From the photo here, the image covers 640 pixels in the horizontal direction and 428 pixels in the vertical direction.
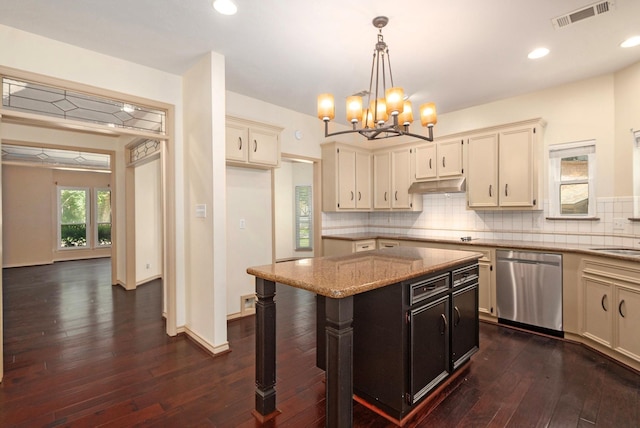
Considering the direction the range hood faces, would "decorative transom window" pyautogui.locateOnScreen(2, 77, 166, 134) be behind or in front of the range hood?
in front

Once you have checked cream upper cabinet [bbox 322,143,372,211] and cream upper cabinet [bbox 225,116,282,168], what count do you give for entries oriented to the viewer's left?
0

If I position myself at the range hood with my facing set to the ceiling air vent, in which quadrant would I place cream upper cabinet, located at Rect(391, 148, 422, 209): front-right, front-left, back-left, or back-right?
back-right

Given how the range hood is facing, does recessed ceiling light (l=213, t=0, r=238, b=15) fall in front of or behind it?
in front

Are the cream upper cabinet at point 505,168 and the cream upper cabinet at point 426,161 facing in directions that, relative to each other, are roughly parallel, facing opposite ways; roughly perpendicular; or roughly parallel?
roughly parallel

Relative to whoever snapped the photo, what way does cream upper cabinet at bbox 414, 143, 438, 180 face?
facing the viewer and to the left of the viewer

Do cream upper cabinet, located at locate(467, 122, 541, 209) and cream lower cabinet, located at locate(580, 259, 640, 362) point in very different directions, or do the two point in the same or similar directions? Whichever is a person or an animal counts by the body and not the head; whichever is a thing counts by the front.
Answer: same or similar directions

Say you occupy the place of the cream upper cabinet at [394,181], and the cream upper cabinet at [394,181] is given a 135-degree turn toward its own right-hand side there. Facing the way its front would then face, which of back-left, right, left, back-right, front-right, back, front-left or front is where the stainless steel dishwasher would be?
back-right

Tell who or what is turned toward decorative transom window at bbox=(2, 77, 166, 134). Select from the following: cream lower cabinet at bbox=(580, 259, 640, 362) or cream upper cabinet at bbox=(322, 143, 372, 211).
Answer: the cream lower cabinet

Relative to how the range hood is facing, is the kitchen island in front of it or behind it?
in front

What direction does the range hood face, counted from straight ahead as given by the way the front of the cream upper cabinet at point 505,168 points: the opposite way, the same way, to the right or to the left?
the same way

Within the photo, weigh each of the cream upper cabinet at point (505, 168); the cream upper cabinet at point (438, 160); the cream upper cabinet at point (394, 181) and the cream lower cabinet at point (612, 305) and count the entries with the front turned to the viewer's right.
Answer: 0

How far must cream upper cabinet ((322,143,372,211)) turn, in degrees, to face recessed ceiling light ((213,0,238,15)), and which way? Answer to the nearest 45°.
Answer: approximately 45° to its right

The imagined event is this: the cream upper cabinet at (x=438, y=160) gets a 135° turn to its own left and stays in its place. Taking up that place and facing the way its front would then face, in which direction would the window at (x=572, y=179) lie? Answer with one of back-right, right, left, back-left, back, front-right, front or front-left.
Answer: front

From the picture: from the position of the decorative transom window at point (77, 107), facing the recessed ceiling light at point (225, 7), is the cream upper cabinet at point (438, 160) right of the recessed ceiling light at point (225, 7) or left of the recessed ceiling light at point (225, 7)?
left

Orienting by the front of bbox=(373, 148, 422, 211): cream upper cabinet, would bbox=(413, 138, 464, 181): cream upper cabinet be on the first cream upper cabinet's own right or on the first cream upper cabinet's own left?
on the first cream upper cabinet's own left

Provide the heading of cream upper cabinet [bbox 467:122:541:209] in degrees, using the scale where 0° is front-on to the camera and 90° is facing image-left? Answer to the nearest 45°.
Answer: approximately 45°

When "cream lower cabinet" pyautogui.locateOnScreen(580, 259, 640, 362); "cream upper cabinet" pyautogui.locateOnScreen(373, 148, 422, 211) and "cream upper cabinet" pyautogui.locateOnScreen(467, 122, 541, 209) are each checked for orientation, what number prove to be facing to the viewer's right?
0

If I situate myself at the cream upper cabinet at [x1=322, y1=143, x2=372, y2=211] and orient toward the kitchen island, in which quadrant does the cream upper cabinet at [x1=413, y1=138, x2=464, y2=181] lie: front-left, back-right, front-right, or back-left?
front-left
